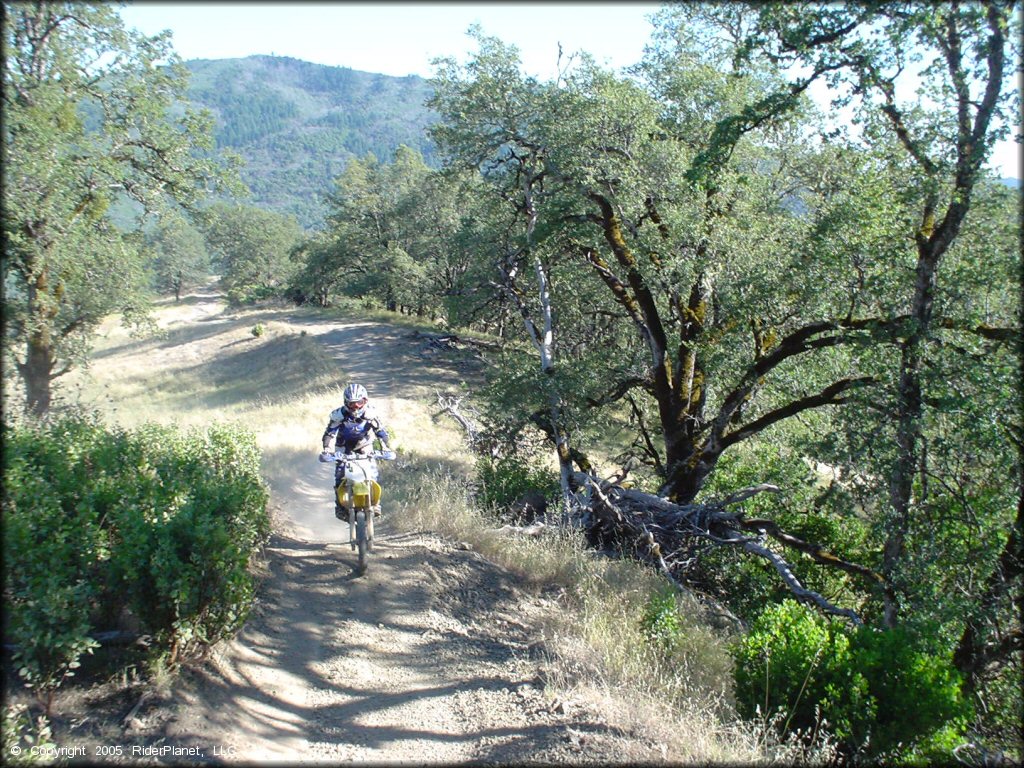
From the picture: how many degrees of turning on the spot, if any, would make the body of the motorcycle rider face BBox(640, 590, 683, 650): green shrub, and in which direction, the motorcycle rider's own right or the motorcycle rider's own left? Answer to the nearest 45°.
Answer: approximately 45° to the motorcycle rider's own left

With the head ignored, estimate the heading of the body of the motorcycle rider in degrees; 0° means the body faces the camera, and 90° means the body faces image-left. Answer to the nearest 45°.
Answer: approximately 0°

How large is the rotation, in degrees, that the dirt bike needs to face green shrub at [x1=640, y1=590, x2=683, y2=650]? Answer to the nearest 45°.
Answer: approximately 45° to its left

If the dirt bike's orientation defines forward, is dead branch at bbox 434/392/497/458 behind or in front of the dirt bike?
behind

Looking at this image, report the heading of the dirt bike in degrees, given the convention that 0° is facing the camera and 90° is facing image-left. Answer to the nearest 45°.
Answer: approximately 0°
